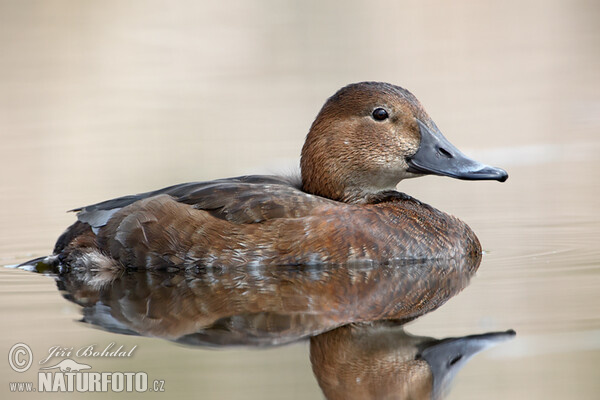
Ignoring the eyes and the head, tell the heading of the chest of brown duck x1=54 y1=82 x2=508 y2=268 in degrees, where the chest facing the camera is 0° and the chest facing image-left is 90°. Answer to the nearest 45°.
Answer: approximately 270°
